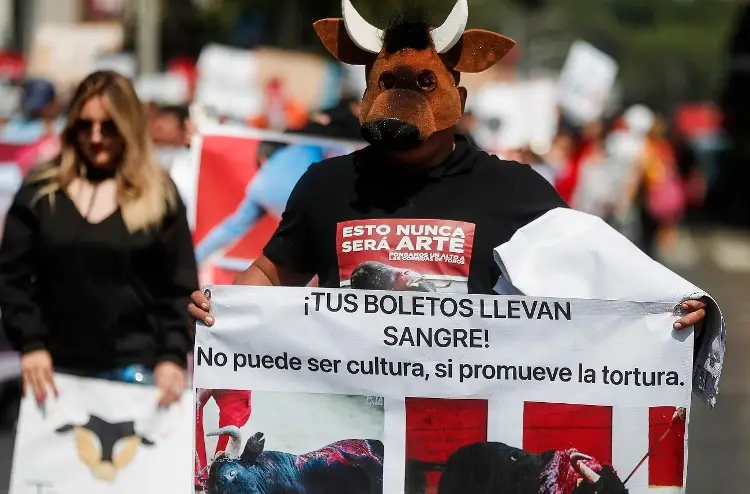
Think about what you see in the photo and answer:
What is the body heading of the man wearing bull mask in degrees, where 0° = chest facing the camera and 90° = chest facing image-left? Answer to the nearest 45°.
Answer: approximately 0°

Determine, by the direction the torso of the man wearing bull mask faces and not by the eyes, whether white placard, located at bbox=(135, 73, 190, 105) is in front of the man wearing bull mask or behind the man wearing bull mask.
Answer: behind

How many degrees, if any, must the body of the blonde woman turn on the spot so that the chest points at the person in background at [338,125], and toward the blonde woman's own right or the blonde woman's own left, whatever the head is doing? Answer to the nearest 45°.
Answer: approximately 135° to the blonde woman's own left

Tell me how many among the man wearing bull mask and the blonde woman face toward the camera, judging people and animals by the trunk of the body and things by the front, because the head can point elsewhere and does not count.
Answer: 2

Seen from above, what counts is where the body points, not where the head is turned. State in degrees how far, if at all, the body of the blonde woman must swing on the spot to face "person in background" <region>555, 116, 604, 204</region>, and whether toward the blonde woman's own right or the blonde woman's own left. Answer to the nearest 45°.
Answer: approximately 135° to the blonde woman's own left

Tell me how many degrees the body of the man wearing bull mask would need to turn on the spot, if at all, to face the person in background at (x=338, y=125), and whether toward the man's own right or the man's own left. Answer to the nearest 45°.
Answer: approximately 180°

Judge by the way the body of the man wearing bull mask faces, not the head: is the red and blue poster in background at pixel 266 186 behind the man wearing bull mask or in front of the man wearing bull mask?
behind

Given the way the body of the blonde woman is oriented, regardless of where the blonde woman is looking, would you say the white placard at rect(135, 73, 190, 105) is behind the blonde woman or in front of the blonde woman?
behind

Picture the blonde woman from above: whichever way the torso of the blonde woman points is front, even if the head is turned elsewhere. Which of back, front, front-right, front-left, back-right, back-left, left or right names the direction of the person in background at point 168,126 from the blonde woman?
back

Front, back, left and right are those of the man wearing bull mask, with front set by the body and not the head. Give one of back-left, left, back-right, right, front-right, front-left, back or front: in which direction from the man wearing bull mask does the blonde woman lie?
back-right

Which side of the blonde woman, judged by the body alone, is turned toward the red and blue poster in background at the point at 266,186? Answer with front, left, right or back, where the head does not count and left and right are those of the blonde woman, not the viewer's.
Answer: back

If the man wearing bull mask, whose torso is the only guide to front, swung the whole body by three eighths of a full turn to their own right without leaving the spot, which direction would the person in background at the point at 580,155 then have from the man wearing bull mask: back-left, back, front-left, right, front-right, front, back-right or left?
front-right

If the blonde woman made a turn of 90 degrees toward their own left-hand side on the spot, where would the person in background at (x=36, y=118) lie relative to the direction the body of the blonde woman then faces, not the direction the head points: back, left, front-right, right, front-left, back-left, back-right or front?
left
